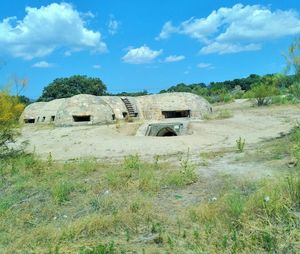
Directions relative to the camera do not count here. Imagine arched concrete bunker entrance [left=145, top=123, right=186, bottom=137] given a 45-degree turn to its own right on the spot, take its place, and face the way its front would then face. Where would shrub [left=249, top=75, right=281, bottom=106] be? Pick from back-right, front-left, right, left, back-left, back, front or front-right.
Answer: back

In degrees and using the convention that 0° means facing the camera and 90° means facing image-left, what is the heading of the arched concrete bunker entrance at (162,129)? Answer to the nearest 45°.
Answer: approximately 0°

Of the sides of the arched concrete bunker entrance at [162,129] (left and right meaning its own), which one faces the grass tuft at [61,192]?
front

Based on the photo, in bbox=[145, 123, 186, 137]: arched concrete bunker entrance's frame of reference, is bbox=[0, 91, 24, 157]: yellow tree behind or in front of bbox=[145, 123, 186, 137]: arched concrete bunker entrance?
in front

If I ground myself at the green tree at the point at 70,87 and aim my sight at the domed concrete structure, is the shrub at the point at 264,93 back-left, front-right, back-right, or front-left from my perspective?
front-left

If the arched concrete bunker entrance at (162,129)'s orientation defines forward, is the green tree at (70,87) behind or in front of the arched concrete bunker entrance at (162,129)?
behind

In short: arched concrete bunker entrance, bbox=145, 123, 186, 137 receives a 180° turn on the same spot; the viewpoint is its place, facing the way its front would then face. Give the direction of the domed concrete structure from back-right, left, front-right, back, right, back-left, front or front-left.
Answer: front-left
